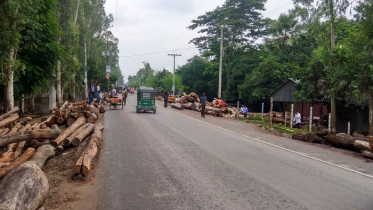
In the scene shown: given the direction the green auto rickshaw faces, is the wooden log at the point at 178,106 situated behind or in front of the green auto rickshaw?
in front

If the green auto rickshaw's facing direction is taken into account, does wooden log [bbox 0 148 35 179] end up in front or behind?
behind

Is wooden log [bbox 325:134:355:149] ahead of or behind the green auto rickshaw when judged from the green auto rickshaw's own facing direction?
behind

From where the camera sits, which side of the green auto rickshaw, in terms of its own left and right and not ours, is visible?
back

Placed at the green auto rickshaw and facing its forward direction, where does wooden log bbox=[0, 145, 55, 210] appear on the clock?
The wooden log is roughly at 6 o'clock from the green auto rickshaw.

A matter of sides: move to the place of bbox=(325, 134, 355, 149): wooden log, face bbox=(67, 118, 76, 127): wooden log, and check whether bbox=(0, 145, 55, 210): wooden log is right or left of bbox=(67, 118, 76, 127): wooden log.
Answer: left

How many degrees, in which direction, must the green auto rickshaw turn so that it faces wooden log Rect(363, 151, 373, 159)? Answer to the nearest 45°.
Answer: approximately 135° to its right

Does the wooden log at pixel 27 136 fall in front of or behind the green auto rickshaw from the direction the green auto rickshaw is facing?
behind
